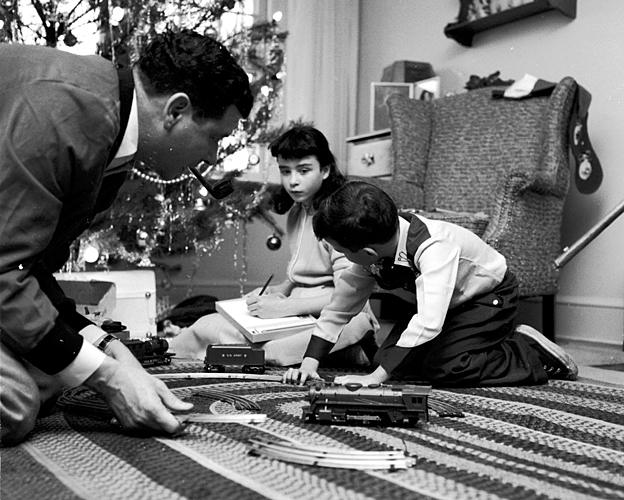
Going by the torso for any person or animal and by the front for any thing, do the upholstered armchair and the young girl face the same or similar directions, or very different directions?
same or similar directions

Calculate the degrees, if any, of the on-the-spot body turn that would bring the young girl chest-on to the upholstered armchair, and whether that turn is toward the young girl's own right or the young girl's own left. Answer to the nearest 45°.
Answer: approximately 180°

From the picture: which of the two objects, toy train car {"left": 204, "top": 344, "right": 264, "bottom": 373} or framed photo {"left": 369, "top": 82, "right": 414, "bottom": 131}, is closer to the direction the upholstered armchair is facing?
the toy train car

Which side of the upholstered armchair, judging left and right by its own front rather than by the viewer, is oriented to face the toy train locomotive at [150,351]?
front

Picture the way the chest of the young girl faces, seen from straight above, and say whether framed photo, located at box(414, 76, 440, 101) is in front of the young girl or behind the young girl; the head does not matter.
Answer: behind

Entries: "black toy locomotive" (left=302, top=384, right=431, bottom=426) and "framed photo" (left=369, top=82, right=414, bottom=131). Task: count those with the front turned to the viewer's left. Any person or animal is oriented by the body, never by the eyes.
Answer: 1

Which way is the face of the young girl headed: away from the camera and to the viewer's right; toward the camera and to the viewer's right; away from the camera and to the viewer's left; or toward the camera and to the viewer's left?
toward the camera and to the viewer's left

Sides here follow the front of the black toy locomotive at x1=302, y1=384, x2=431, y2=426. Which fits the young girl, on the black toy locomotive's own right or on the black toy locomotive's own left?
on the black toy locomotive's own right

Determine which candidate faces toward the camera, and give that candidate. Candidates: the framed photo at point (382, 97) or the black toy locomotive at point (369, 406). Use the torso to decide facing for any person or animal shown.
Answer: the framed photo

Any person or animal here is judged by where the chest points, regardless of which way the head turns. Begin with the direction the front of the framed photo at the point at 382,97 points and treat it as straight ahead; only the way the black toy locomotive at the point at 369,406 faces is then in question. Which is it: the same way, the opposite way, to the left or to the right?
to the right

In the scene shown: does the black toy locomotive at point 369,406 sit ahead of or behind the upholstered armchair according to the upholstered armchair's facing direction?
ahead

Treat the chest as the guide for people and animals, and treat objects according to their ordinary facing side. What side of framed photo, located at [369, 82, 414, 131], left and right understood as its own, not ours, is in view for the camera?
front

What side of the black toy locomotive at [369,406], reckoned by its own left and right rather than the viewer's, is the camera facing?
left

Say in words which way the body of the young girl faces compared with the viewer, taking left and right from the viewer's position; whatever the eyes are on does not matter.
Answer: facing the viewer and to the left of the viewer

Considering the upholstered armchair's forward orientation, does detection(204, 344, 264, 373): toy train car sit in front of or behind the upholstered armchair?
in front
